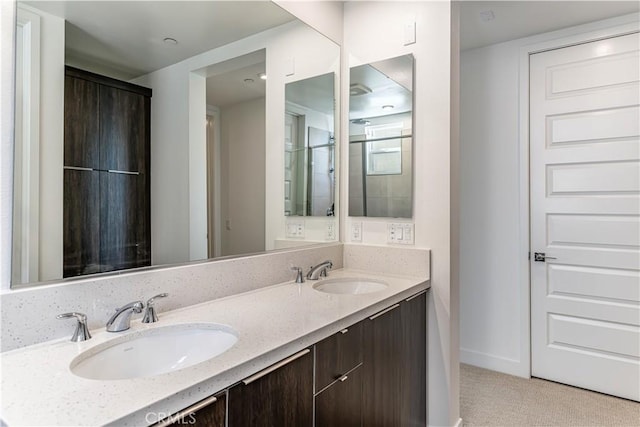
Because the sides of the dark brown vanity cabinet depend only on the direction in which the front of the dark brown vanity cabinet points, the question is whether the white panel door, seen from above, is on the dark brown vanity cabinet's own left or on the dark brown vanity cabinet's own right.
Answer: on the dark brown vanity cabinet's own left

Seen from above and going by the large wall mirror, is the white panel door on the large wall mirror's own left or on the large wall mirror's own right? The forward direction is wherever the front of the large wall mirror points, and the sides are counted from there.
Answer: on the large wall mirror's own left

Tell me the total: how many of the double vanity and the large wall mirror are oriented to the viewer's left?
0

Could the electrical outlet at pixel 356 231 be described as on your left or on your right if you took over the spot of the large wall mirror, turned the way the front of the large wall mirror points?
on your left

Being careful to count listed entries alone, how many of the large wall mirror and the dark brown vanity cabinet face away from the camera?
0

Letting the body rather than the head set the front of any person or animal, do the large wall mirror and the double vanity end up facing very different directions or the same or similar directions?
same or similar directions

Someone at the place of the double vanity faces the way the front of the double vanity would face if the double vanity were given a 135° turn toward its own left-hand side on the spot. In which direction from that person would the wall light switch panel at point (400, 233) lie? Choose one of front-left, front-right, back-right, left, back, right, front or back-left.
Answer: front-right

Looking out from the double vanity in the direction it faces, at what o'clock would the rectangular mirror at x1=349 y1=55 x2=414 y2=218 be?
The rectangular mirror is roughly at 9 o'clock from the double vanity.

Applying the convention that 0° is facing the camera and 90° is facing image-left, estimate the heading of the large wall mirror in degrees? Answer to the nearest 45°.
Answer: approximately 315°

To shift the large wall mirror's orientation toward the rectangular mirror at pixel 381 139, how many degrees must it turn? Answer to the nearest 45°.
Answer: approximately 45° to its left

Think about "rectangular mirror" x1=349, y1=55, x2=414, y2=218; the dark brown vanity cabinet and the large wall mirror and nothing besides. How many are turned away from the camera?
0

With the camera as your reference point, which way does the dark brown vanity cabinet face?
facing the viewer and to the right of the viewer

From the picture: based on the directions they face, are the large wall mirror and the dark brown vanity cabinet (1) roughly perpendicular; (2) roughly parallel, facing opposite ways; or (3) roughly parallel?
roughly parallel
